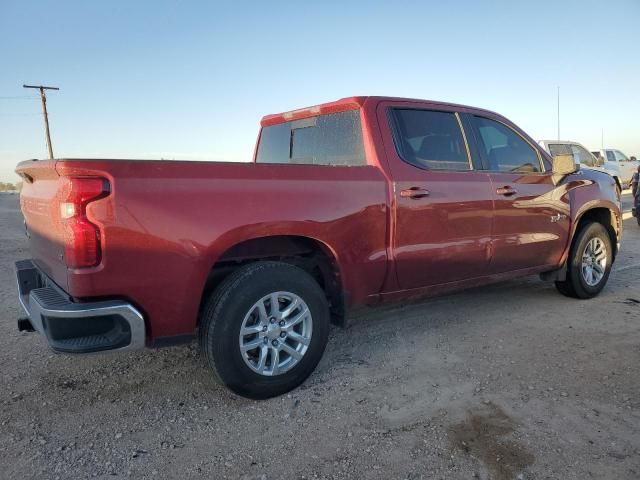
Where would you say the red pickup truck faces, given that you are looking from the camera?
facing away from the viewer and to the right of the viewer

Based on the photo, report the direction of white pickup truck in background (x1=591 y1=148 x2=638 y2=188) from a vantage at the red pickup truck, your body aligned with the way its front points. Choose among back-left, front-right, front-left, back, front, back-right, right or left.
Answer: front

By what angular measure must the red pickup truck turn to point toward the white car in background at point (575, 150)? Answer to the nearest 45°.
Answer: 0° — it already faces it
